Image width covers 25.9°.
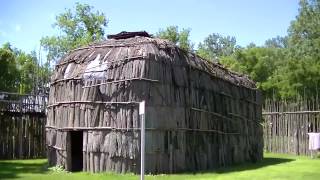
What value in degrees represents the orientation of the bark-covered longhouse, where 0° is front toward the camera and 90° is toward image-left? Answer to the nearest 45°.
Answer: approximately 45°

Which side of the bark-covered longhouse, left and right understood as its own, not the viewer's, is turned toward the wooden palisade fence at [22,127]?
right

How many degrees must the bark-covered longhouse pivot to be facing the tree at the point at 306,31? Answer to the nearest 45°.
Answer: approximately 180°

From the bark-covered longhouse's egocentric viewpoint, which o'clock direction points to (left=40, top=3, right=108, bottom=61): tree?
The tree is roughly at 4 o'clock from the bark-covered longhouse.

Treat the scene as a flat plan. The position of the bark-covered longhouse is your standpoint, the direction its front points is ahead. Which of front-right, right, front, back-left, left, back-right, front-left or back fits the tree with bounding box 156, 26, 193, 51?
back-right

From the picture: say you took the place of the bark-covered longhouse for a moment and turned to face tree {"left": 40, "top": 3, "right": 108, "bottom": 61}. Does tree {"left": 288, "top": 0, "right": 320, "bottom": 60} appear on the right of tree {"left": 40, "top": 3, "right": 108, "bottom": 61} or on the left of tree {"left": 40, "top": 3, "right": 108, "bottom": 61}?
right

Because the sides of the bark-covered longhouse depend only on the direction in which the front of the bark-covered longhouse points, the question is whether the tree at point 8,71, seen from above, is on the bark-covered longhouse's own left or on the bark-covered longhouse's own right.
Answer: on the bark-covered longhouse's own right
